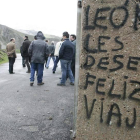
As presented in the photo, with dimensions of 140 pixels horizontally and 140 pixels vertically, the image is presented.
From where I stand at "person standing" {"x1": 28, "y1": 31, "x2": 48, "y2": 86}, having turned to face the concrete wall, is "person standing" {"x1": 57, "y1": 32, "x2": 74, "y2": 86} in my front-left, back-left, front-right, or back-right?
front-left

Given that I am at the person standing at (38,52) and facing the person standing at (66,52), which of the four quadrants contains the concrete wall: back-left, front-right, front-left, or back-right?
front-right

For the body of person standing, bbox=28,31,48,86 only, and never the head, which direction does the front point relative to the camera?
away from the camera

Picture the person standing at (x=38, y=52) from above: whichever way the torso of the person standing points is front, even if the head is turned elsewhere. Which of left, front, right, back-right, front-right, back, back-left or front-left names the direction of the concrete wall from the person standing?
back

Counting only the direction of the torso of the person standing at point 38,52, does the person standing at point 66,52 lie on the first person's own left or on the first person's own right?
on the first person's own right
